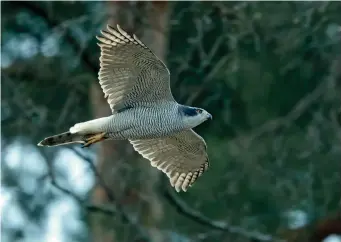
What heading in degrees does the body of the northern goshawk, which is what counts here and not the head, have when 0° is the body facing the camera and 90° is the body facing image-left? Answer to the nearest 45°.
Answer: approximately 270°

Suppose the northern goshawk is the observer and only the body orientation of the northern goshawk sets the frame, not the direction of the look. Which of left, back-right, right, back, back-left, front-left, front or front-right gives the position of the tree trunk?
left
